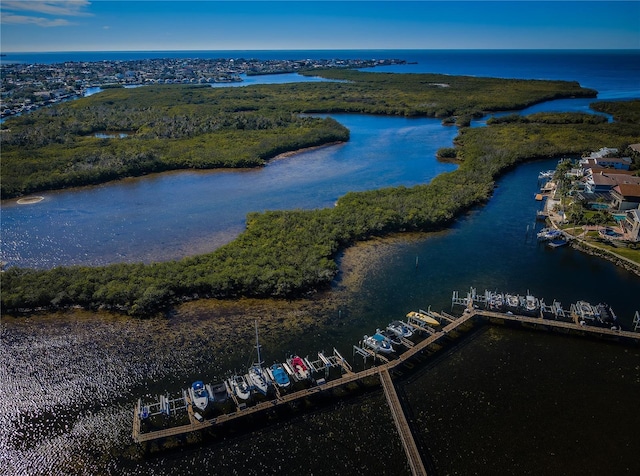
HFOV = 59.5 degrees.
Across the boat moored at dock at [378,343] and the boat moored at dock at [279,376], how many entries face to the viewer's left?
0

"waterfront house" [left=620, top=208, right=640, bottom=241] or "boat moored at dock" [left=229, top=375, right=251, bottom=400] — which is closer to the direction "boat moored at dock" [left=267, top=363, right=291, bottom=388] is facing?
the waterfront house
